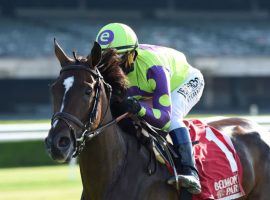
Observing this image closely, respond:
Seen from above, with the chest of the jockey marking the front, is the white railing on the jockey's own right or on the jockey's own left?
on the jockey's own right

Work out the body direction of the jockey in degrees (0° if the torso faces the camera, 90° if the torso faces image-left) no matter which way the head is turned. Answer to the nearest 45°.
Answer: approximately 45°
